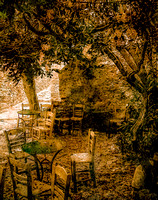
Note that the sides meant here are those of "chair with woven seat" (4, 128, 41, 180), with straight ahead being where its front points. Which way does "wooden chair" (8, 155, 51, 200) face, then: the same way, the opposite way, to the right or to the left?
to the left

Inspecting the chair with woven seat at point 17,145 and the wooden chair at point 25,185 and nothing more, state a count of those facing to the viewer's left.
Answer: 0

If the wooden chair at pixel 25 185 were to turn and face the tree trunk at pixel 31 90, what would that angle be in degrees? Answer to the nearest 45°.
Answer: approximately 45° to its left

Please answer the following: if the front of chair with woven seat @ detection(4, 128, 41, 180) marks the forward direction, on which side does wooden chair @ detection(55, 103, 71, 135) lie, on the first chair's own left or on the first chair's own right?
on the first chair's own left

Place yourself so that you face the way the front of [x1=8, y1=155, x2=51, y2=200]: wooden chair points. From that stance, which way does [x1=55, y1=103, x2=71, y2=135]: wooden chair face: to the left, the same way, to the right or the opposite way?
the opposite way

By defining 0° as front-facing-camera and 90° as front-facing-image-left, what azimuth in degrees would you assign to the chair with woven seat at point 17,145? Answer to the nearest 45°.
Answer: approximately 315°

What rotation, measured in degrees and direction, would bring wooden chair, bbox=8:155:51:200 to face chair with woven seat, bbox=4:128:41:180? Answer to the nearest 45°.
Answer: approximately 45° to its left

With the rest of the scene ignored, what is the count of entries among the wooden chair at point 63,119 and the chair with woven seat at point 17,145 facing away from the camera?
0

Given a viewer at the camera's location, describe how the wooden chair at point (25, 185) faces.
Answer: facing away from the viewer and to the right of the viewer

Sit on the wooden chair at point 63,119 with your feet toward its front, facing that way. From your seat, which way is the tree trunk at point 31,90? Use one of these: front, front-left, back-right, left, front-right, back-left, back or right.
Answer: right

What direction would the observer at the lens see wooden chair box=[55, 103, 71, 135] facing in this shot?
facing the viewer and to the left of the viewer

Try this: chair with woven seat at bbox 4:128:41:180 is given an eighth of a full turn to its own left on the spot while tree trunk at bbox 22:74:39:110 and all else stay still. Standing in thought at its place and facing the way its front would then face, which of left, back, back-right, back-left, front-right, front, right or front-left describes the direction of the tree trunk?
left
